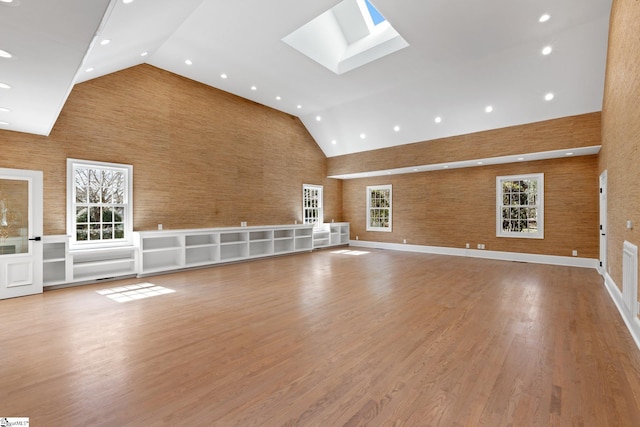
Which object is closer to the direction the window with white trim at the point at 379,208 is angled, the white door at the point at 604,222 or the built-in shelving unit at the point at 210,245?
the built-in shelving unit

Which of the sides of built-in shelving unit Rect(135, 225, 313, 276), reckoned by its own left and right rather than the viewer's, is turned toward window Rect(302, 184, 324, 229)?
left

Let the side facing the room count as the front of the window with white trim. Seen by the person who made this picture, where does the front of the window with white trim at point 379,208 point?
facing the viewer and to the left of the viewer

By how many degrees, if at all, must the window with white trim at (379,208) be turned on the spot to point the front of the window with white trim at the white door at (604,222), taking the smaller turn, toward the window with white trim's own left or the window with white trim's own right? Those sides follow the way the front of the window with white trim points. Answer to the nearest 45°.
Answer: approximately 90° to the window with white trim's own left

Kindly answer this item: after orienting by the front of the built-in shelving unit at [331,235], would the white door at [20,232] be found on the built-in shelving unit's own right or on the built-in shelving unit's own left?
on the built-in shelving unit's own right

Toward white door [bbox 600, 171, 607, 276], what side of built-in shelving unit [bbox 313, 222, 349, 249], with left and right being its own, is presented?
front

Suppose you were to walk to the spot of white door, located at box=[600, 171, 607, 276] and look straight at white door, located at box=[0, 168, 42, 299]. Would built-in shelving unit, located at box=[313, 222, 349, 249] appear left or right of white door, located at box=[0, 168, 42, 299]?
right

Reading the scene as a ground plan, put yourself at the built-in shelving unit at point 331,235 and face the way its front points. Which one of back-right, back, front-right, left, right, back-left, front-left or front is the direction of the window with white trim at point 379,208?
front-left

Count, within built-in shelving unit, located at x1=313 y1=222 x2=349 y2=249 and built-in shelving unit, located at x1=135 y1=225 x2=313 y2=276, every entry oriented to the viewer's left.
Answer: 0

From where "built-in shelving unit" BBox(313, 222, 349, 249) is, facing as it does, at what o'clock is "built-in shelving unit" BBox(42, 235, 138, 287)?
"built-in shelving unit" BBox(42, 235, 138, 287) is roughly at 3 o'clock from "built-in shelving unit" BBox(313, 222, 349, 249).

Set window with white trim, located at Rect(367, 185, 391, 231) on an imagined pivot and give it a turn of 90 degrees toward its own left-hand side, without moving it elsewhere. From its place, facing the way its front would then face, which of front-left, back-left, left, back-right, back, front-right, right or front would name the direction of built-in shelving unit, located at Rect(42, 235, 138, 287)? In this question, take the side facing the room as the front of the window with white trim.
right

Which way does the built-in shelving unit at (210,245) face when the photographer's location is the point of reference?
facing the viewer and to the right of the viewer

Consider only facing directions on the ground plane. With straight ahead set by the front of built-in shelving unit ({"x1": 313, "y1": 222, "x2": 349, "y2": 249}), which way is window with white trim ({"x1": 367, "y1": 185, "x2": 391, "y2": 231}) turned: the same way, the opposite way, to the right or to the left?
to the right

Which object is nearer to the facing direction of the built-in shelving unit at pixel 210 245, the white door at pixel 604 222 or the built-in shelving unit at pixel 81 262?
the white door
